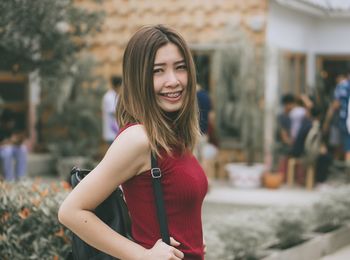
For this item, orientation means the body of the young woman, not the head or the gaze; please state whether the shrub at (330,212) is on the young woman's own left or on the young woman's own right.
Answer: on the young woman's own left

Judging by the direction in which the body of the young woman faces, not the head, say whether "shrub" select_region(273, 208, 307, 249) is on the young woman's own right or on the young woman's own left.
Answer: on the young woman's own left
